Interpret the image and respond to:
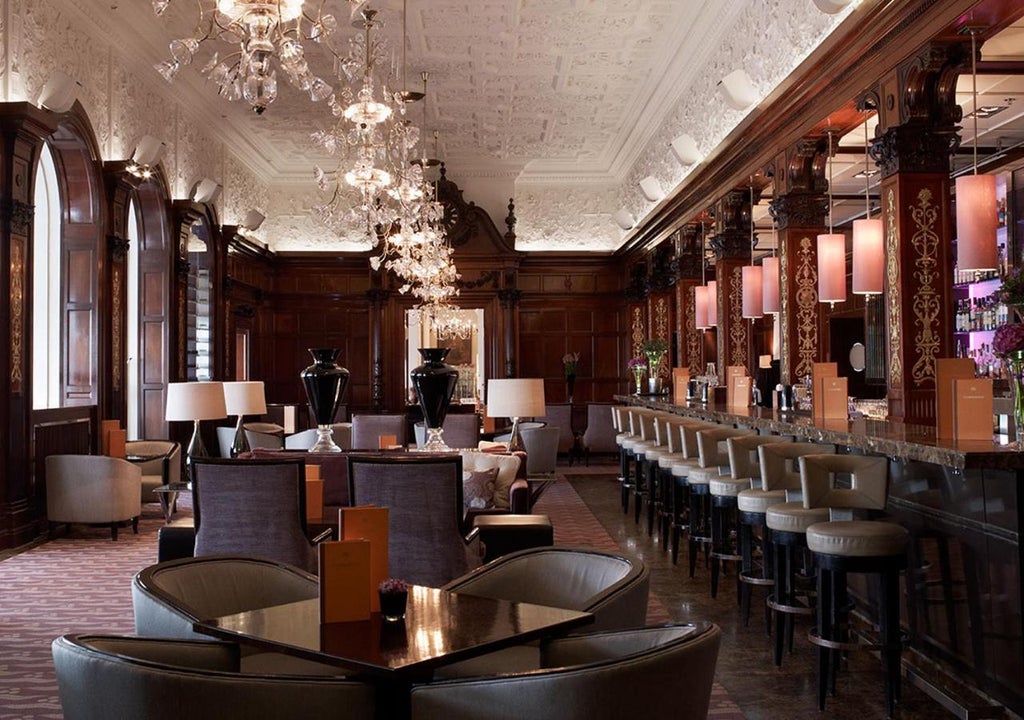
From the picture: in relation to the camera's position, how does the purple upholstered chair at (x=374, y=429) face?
facing the viewer

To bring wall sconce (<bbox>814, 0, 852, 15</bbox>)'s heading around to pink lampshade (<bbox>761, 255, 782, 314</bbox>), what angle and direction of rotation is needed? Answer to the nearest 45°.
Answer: approximately 135° to its right

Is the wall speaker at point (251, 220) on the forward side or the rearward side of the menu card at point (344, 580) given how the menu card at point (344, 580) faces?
on the rearward side

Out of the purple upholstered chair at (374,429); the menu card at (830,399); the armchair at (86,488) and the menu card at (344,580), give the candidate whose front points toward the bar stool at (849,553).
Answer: the menu card at (830,399)

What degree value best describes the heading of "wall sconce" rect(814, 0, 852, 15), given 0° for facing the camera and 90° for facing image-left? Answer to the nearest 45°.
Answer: approximately 45°
